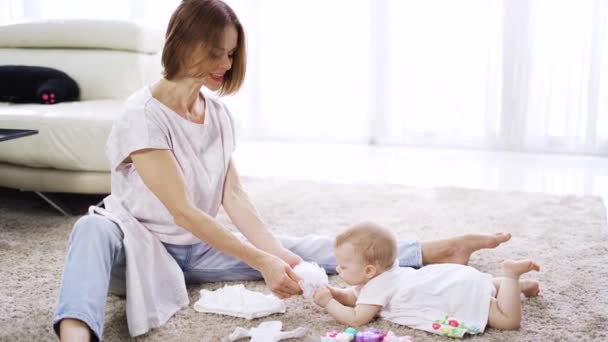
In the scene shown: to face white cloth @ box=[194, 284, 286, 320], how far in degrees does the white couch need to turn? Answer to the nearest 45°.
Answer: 0° — it already faces it

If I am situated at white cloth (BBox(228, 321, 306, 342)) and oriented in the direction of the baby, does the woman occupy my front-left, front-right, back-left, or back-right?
back-left

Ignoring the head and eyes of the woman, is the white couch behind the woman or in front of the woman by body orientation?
behind

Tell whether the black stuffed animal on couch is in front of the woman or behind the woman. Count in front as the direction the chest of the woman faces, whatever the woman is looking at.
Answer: behind

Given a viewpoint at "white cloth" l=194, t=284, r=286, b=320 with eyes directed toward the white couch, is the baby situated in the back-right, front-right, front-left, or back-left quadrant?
back-right

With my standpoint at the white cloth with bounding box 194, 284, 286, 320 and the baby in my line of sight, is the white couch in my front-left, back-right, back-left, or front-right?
back-left

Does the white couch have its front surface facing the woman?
yes

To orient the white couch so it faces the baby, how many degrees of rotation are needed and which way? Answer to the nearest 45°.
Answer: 0° — it already faces them

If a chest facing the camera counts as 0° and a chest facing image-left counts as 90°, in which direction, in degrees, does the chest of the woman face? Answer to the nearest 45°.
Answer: approximately 315°

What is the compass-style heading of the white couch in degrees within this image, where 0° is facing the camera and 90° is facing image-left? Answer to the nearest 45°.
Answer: approximately 0°

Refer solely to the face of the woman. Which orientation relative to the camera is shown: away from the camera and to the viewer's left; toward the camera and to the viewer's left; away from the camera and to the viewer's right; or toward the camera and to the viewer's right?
toward the camera and to the viewer's right
